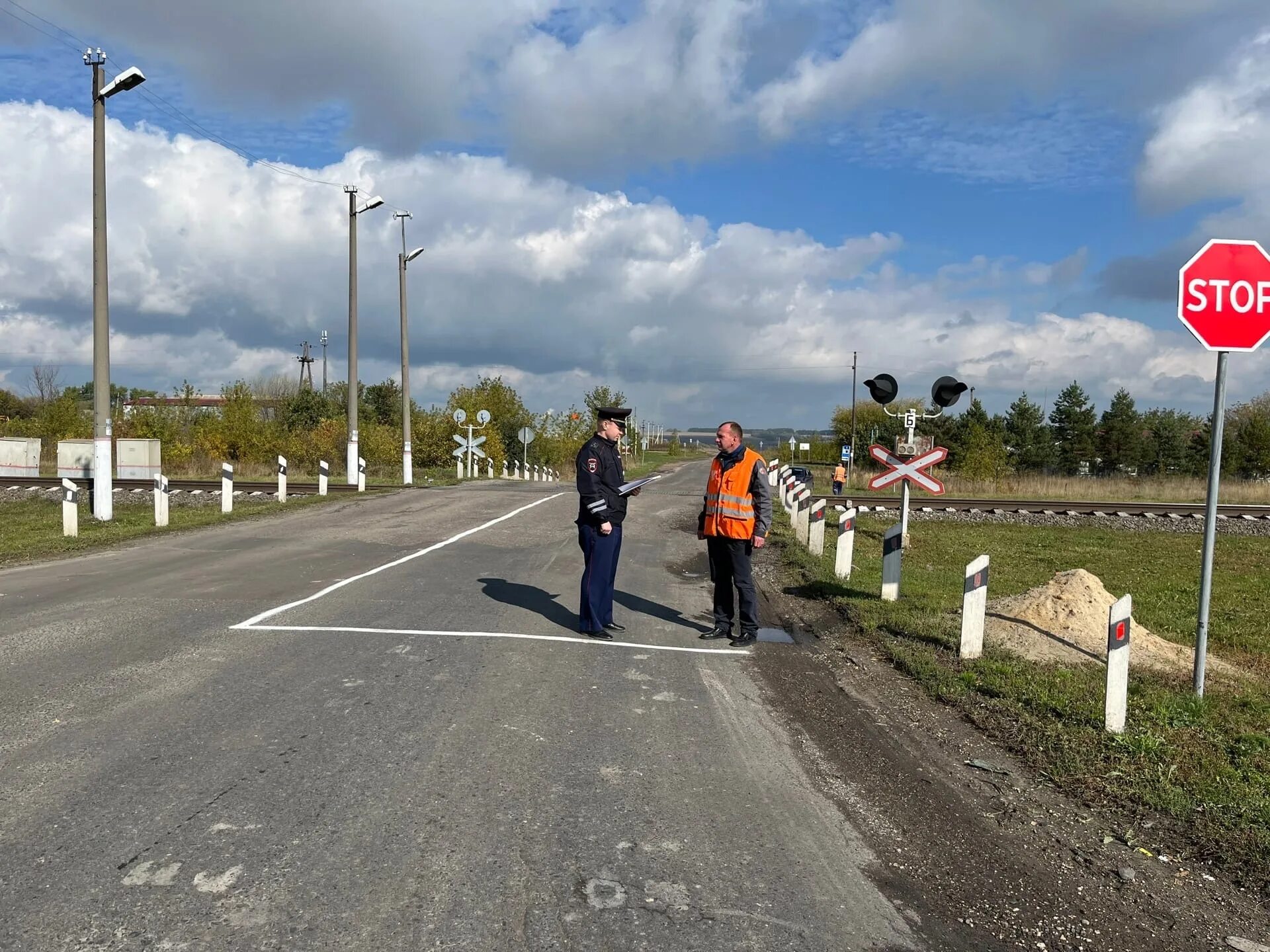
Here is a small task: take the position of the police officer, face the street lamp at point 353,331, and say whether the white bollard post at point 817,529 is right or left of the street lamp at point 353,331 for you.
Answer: right

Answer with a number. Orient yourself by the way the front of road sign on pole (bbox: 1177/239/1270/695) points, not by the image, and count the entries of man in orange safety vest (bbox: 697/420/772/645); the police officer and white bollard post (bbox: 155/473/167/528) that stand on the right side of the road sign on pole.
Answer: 3

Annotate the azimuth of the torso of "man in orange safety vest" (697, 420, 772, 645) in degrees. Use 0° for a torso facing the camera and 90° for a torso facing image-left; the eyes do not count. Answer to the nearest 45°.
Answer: approximately 45°

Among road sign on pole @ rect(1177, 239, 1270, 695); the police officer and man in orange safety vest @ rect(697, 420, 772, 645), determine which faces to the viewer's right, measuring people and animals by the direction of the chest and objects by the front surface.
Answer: the police officer

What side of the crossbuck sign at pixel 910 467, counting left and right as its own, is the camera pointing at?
front

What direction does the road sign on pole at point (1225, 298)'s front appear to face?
toward the camera

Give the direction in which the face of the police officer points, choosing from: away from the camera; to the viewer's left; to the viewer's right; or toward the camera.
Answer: to the viewer's right

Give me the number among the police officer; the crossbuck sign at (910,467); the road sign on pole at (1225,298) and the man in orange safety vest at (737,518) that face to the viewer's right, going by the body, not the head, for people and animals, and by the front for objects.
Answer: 1

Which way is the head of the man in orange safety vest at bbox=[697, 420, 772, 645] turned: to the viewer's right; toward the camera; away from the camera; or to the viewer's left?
to the viewer's left

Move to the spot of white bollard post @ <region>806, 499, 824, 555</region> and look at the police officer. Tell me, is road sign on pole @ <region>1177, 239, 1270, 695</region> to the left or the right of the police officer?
left

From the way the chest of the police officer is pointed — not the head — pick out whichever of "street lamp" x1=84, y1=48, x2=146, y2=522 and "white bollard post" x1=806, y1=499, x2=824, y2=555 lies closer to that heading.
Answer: the white bollard post

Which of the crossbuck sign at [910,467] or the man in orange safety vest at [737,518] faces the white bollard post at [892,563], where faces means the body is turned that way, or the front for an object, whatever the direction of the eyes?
the crossbuck sign

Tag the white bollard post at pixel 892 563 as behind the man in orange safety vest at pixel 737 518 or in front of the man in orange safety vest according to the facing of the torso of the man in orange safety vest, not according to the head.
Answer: behind

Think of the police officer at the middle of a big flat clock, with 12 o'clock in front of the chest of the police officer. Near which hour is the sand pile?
The sand pile is roughly at 12 o'clock from the police officer.

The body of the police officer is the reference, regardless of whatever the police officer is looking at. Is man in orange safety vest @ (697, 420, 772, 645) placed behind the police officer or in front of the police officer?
in front

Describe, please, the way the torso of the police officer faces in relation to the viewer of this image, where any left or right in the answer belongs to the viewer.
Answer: facing to the right of the viewer

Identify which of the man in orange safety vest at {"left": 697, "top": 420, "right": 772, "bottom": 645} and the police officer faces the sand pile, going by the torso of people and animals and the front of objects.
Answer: the police officer
